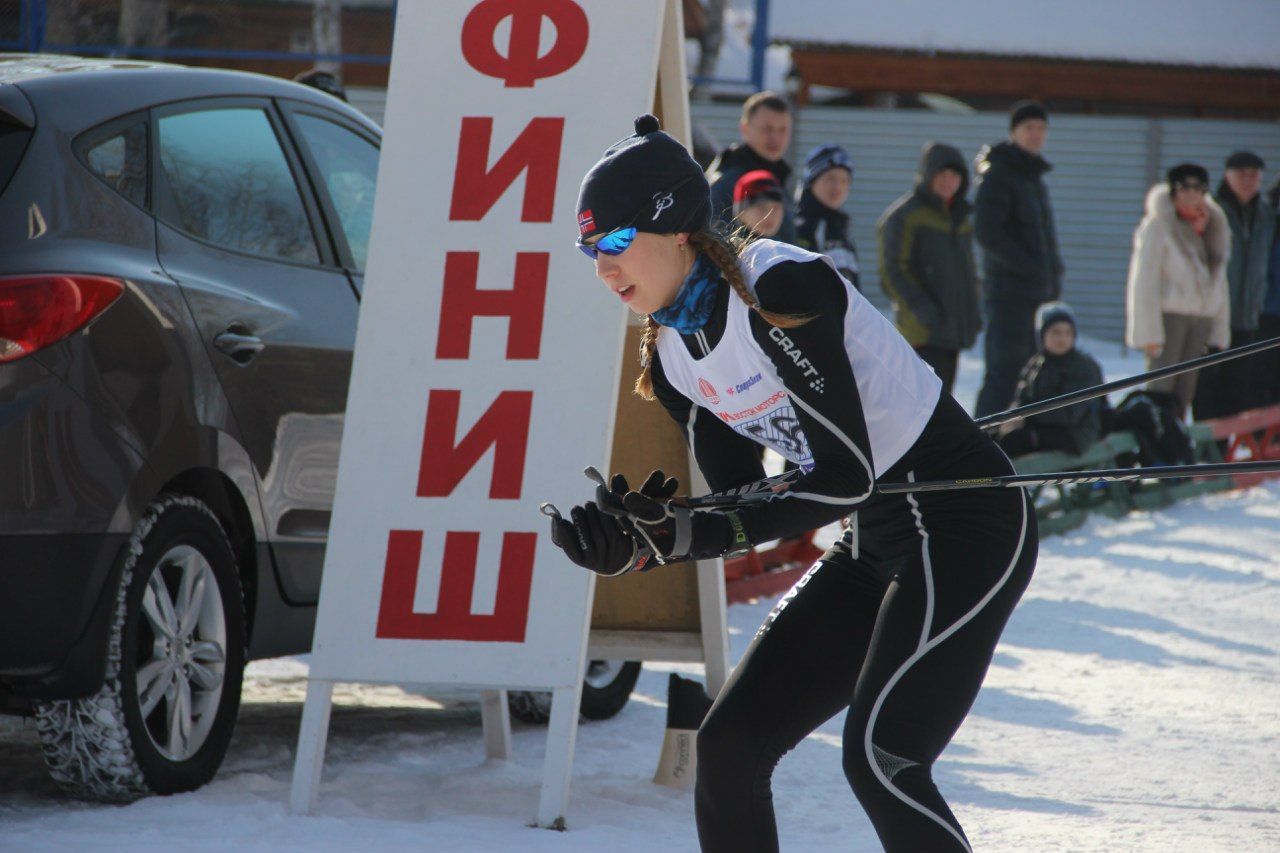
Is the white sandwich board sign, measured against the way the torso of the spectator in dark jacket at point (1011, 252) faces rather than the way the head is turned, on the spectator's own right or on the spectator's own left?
on the spectator's own right

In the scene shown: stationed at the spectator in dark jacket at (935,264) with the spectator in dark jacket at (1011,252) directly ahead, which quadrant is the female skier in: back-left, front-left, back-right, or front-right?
back-right

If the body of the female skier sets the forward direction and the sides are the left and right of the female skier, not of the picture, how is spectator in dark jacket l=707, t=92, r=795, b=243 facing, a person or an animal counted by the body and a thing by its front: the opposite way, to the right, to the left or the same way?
to the left

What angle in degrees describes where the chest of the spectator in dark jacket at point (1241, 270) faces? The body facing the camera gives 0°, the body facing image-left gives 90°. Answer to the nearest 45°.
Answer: approximately 0°

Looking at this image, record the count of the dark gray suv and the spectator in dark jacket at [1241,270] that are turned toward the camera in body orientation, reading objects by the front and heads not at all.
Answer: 1

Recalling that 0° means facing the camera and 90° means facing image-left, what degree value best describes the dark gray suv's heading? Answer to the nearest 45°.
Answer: approximately 225°

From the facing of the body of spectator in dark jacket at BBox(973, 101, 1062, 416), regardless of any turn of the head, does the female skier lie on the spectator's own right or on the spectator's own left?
on the spectator's own right

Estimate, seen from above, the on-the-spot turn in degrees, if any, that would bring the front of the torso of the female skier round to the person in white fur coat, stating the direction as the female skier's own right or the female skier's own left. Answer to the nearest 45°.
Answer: approximately 135° to the female skier's own right

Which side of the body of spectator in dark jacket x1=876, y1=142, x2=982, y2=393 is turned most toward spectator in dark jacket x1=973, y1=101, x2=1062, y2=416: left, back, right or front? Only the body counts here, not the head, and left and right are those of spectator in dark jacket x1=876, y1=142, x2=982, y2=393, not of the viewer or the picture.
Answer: left

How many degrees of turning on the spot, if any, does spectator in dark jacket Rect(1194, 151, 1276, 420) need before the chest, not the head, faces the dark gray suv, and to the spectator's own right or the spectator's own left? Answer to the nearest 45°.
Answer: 0° — they already face it

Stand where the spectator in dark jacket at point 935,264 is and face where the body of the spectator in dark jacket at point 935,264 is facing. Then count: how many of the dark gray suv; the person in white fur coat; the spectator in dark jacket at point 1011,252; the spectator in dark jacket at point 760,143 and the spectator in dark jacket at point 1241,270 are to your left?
3

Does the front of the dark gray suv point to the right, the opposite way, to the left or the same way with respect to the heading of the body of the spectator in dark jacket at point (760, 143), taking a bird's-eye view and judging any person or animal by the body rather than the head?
to the left

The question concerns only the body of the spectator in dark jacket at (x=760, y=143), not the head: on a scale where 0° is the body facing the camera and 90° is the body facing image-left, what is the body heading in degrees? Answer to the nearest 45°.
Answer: approximately 315°
